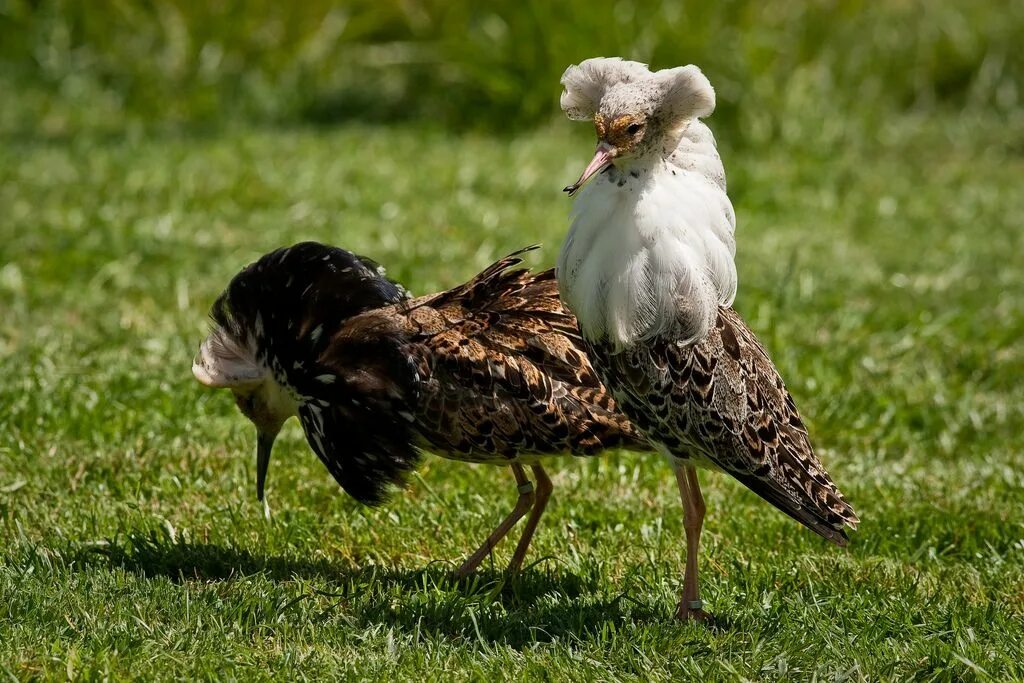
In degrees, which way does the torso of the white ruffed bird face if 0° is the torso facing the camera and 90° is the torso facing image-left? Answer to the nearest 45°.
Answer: approximately 45°
